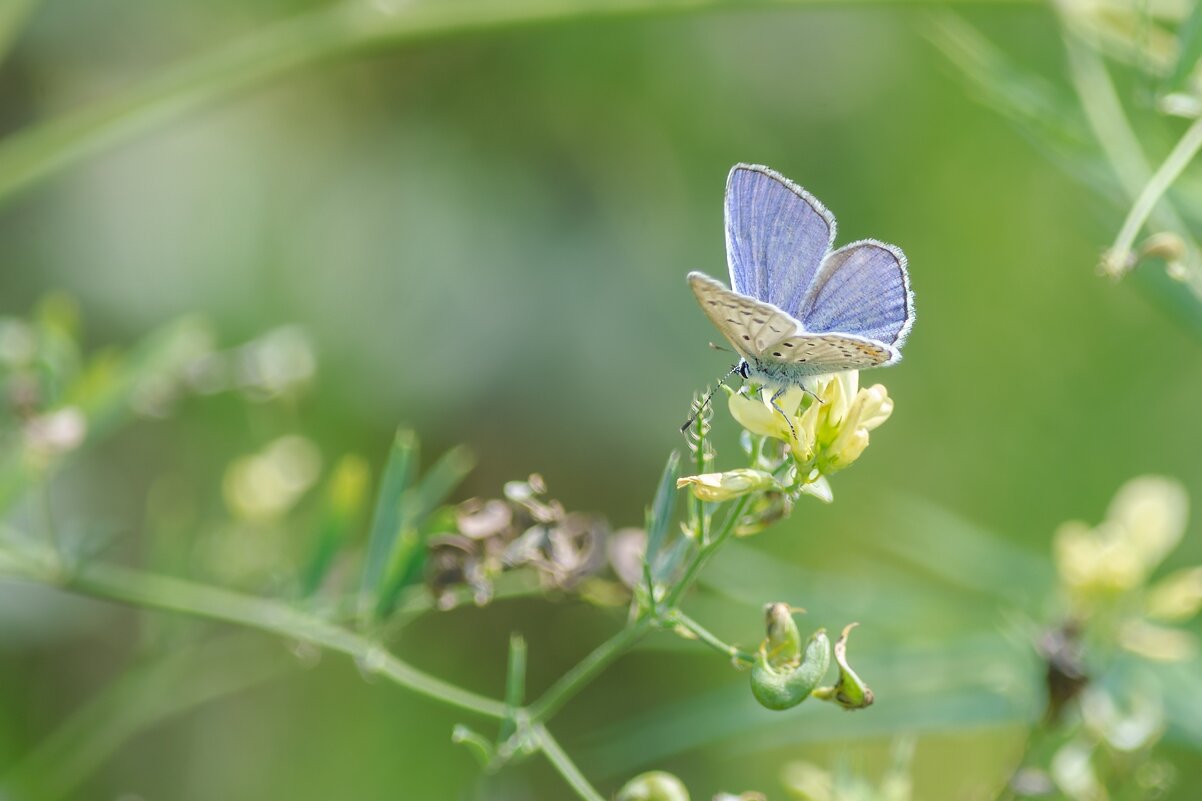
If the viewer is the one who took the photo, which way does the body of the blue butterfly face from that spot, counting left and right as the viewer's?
facing to the left of the viewer
